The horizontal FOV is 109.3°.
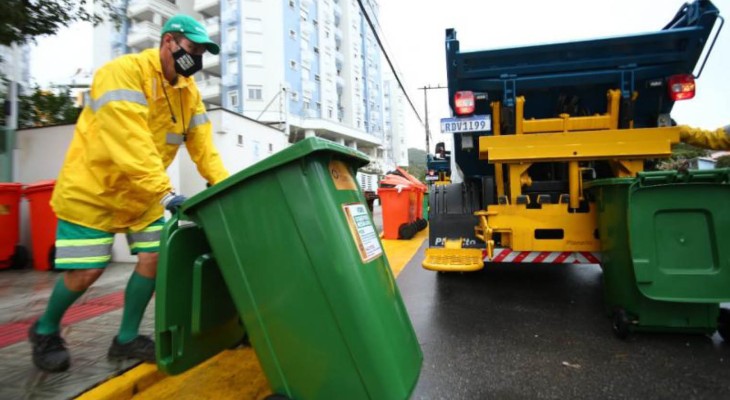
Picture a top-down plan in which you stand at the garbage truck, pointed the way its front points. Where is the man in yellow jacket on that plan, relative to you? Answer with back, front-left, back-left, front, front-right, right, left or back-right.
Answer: back-left

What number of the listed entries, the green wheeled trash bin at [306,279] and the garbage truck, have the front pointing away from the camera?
1

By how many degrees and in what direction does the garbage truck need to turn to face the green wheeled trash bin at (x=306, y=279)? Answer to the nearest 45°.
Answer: approximately 180°

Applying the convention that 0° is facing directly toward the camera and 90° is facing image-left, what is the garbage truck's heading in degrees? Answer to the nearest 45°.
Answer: approximately 180°

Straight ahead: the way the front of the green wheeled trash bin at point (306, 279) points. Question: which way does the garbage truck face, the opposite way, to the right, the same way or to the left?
to the left

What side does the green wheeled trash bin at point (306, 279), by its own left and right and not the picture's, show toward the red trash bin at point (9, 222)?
back

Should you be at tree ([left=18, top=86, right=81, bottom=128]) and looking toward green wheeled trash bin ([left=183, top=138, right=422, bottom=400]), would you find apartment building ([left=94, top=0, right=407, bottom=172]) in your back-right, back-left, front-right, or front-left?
back-left

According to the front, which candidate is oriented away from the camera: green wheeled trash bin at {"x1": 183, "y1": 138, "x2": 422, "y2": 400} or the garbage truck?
the garbage truck
